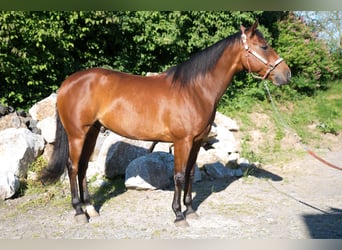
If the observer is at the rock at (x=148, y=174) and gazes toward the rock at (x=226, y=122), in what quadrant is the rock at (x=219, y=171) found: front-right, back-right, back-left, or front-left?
front-right

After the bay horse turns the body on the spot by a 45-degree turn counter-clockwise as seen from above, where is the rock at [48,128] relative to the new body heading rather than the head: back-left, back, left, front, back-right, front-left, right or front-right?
left

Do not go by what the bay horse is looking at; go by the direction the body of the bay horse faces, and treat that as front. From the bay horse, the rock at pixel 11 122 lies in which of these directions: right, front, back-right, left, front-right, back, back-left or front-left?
back-left

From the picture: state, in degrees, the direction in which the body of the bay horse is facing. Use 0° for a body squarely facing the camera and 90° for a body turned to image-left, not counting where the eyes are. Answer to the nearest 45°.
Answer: approximately 270°

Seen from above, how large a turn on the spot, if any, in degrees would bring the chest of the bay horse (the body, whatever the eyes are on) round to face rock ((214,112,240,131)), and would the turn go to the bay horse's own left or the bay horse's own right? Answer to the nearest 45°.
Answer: approximately 90° to the bay horse's own left

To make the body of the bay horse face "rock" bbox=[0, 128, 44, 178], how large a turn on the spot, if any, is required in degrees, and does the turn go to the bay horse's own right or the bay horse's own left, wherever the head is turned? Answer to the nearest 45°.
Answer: approximately 135° to the bay horse's own left

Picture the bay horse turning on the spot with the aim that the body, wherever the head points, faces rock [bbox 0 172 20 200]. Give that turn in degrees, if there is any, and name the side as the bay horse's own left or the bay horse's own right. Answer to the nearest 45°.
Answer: approximately 180°

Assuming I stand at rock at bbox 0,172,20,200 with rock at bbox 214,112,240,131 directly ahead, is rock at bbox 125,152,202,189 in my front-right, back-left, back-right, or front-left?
front-right
